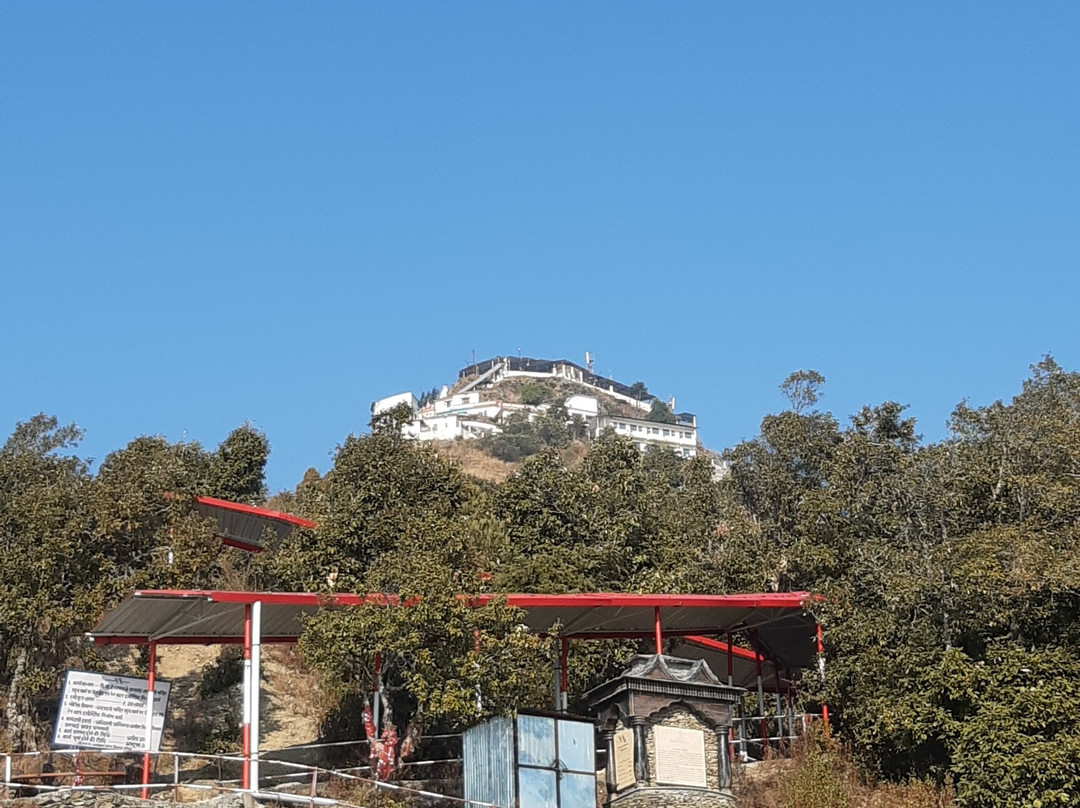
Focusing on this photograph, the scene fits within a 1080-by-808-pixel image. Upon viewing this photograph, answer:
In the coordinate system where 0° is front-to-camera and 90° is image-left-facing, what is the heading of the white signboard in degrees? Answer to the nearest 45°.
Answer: approximately 0°

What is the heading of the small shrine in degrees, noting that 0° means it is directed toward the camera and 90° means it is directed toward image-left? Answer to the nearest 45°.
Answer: approximately 0°

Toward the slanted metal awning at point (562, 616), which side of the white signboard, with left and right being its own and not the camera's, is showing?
left

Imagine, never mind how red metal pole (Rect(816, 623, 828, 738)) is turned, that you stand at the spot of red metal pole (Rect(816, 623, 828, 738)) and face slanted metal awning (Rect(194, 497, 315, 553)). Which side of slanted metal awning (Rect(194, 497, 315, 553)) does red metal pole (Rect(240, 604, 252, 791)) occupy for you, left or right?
left

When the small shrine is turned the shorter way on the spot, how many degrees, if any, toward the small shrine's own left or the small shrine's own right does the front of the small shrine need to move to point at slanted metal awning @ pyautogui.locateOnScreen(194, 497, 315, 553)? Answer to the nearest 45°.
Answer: approximately 135° to the small shrine's own right

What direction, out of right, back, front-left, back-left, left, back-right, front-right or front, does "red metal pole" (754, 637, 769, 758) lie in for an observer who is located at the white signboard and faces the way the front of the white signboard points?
left

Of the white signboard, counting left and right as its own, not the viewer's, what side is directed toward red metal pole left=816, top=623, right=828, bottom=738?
left

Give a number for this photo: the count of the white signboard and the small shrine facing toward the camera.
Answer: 2

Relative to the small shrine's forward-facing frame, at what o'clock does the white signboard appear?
The white signboard is roughly at 3 o'clock from the small shrine.
